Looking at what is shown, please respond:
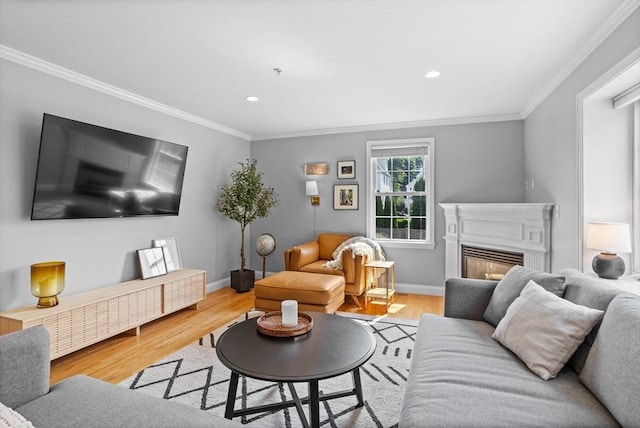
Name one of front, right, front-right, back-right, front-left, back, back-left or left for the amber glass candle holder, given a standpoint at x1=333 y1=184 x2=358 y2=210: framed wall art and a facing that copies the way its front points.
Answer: front-right

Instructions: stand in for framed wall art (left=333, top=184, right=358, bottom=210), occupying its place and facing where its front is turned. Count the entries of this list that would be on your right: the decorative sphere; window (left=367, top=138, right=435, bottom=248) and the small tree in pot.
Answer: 2

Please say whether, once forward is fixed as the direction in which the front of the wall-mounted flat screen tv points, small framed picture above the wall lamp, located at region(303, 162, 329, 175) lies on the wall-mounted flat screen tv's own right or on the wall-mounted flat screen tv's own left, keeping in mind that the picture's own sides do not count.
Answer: on the wall-mounted flat screen tv's own left

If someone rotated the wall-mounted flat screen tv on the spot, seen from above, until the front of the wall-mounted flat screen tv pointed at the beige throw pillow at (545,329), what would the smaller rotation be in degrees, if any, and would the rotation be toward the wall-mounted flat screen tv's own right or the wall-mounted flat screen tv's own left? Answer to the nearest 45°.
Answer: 0° — it already faces it

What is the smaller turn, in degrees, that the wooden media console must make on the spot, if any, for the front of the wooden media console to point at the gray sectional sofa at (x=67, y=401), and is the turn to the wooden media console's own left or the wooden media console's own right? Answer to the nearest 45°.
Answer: approximately 45° to the wooden media console's own right

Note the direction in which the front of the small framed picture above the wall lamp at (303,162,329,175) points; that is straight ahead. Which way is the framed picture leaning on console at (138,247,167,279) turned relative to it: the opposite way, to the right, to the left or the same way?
to the left

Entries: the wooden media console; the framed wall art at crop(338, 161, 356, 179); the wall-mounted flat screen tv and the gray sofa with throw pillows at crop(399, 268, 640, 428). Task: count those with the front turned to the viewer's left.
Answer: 1

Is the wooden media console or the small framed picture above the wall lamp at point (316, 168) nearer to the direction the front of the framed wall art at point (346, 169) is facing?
the wooden media console

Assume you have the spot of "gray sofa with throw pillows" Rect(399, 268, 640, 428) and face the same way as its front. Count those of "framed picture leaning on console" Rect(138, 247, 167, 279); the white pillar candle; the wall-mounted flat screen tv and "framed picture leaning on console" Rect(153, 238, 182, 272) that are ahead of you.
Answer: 4

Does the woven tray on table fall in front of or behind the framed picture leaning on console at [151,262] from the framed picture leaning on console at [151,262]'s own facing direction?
in front
